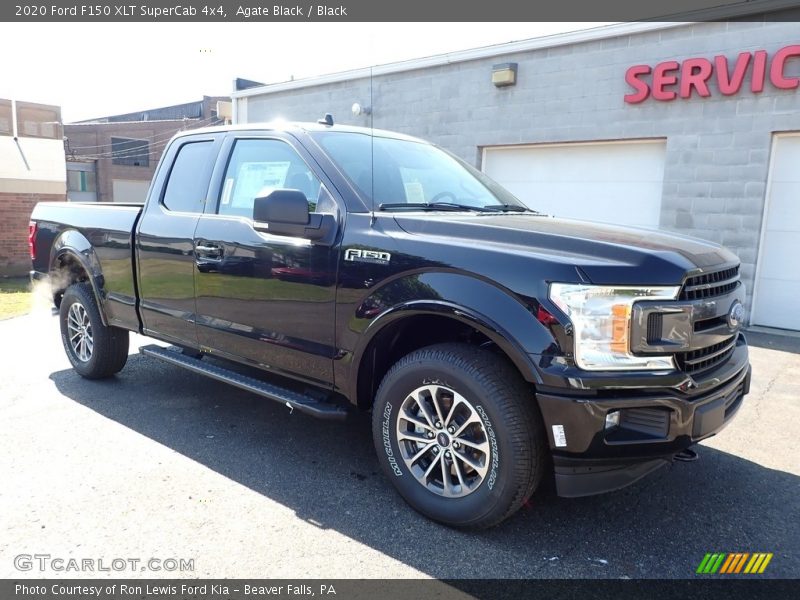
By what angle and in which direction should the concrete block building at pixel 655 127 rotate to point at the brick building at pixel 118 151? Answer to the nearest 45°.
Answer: approximately 90° to its right

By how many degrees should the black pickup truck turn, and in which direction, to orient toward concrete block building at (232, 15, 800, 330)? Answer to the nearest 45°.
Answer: approximately 90° to its left

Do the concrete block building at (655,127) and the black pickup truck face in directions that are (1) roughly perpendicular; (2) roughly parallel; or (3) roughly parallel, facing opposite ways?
roughly perpendicular

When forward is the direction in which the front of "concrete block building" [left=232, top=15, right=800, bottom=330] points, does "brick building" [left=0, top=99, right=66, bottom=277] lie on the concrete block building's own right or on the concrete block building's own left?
on the concrete block building's own right

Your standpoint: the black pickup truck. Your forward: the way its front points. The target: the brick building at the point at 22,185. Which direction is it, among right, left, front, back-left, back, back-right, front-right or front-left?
back

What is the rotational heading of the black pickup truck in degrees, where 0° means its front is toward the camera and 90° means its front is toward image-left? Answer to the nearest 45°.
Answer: approximately 315°

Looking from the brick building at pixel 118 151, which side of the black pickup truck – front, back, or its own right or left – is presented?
back
